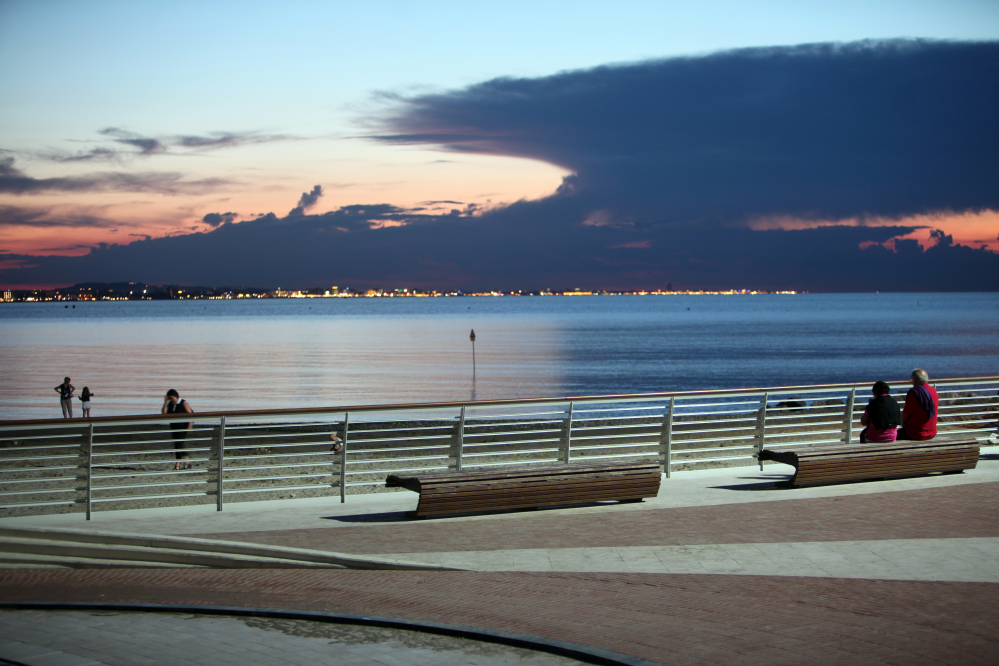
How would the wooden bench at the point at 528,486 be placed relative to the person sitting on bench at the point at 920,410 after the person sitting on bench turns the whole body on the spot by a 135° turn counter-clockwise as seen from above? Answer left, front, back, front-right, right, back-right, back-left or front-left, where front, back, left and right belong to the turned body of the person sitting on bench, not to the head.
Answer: front-right

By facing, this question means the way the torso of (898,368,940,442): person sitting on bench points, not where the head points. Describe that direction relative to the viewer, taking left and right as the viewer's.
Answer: facing away from the viewer and to the left of the viewer

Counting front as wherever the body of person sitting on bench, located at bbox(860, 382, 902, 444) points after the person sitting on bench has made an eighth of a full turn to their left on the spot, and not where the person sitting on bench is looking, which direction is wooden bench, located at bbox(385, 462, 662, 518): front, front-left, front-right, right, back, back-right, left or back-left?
front-left

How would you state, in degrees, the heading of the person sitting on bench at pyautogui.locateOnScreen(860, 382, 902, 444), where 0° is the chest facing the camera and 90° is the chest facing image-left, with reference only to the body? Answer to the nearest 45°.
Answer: approximately 135°
